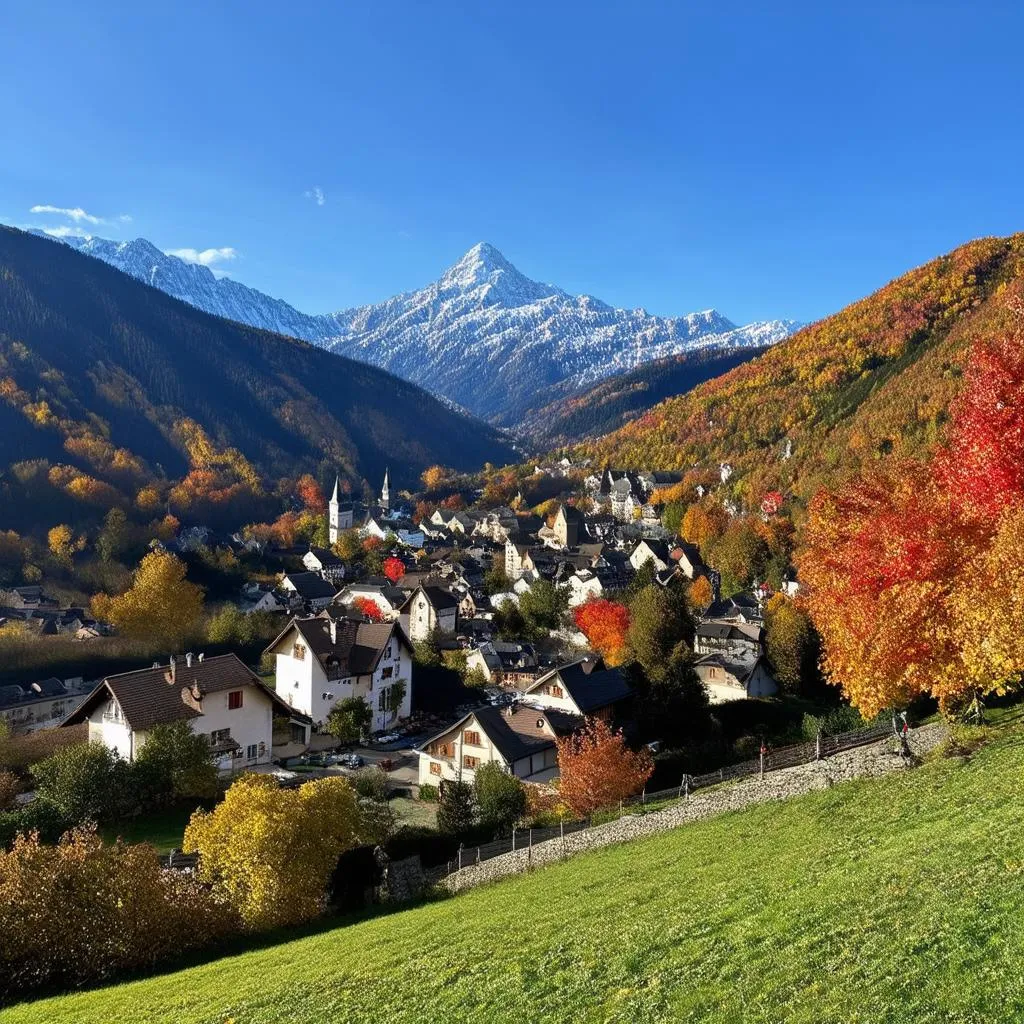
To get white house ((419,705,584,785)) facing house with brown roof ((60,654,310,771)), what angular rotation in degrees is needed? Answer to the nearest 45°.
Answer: approximately 45° to its right

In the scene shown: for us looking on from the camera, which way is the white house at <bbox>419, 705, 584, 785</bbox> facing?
facing the viewer and to the left of the viewer

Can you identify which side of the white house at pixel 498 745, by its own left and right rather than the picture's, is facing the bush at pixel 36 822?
front

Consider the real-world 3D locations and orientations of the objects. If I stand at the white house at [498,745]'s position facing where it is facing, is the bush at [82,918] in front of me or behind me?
in front

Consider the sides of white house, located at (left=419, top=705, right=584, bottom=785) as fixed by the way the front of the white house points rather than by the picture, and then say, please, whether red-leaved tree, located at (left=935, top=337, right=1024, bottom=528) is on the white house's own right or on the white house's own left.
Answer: on the white house's own left

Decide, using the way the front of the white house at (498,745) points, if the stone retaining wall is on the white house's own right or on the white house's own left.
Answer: on the white house's own left

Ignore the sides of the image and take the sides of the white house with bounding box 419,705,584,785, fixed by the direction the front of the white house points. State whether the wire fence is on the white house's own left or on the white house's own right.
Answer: on the white house's own left

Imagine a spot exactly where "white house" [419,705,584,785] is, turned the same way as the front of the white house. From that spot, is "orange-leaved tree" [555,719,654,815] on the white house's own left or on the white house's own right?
on the white house's own left

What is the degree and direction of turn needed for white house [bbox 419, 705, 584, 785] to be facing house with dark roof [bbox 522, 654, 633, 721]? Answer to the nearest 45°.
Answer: approximately 180°

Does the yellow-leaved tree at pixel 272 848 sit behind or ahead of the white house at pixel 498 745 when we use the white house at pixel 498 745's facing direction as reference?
ahead
